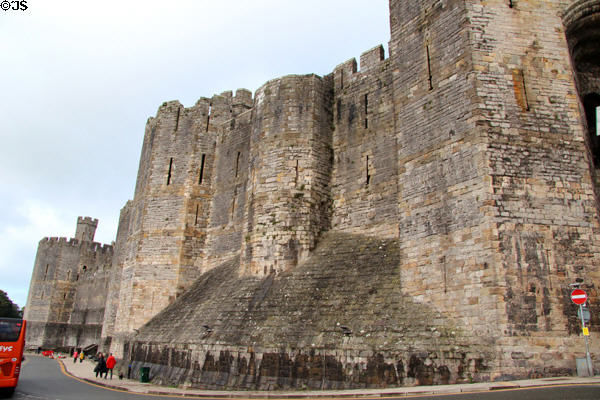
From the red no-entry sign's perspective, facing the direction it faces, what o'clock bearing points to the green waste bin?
The green waste bin is roughly at 3 o'clock from the red no-entry sign.

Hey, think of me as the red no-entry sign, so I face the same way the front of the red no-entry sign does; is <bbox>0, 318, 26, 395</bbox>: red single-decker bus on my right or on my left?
on my right

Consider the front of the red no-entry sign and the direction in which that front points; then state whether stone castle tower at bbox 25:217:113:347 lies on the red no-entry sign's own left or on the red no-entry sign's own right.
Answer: on the red no-entry sign's own right

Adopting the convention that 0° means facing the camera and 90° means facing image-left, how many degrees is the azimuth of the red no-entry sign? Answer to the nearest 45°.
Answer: approximately 0°

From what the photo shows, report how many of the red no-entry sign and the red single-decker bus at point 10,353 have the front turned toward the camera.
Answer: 1
